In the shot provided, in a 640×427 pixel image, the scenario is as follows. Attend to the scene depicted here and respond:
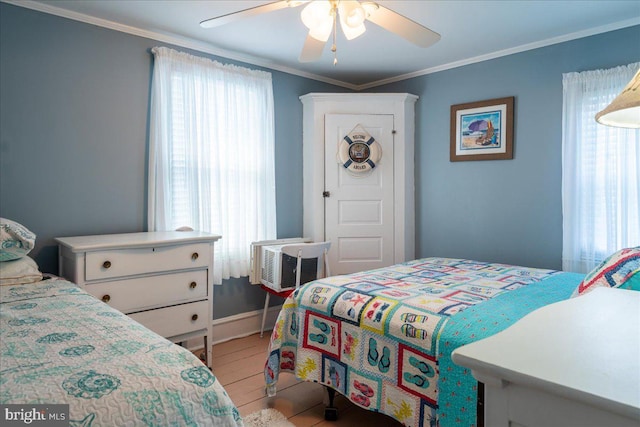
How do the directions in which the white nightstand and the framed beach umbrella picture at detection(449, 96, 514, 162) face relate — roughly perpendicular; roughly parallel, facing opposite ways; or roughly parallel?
roughly perpendicular

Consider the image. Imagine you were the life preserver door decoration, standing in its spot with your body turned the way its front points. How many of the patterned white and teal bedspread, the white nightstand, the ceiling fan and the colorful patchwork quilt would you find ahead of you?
4

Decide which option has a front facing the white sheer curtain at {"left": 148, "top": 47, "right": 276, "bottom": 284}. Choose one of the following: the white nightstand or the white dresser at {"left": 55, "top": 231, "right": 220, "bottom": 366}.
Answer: the white nightstand

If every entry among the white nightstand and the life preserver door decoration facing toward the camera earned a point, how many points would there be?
1

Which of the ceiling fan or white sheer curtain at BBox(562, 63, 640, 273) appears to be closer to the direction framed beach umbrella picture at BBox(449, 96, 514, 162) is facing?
the ceiling fan

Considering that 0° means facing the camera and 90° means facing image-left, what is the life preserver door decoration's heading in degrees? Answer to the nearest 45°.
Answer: approximately 0°

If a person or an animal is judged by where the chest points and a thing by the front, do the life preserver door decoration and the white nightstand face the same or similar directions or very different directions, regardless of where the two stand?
very different directions

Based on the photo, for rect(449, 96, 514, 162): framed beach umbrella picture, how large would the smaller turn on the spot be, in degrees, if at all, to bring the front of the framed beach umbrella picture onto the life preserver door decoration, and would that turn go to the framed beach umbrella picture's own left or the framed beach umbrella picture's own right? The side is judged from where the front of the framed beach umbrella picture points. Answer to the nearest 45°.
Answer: approximately 45° to the framed beach umbrella picture's own right

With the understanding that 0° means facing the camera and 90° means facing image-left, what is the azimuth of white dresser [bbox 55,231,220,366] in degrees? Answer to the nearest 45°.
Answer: approximately 315°

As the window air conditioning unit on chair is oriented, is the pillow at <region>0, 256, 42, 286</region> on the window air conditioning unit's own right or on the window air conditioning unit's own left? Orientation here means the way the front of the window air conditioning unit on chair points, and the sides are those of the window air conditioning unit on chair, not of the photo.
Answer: on the window air conditioning unit's own right

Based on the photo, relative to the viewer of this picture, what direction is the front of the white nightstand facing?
facing away from the viewer and to the left of the viewer
